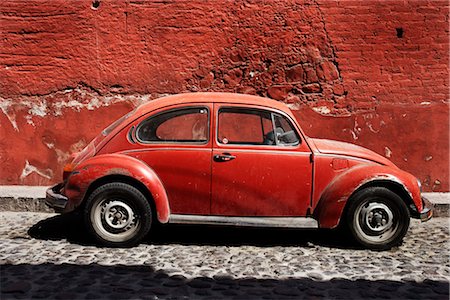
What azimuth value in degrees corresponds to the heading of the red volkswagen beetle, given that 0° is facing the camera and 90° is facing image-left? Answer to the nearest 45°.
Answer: approximately 270°
